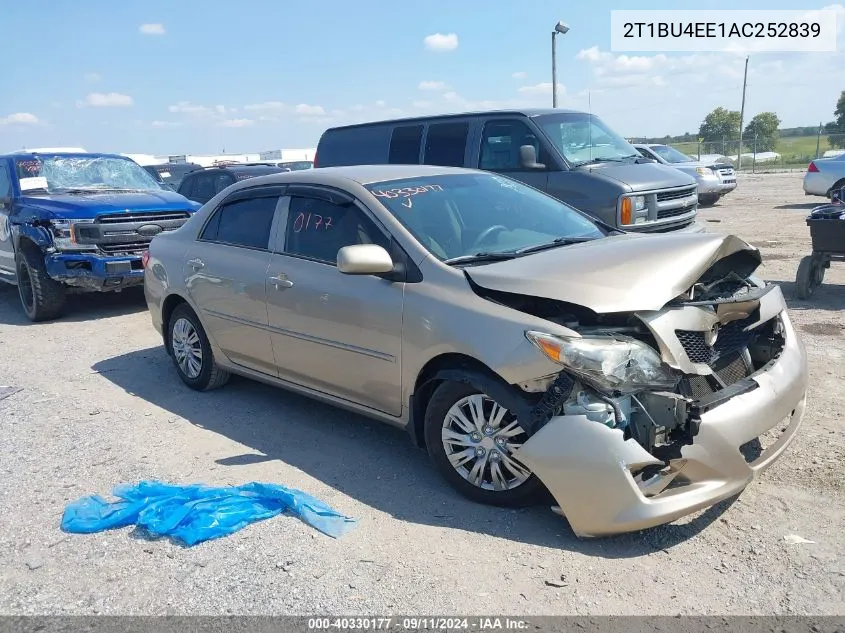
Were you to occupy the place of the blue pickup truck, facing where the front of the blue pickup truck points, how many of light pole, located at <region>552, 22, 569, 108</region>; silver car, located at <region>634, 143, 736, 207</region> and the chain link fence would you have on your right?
0

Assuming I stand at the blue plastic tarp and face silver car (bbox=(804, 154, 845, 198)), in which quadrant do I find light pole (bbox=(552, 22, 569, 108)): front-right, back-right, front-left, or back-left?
front-left

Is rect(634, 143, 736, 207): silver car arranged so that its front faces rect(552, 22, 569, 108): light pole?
no

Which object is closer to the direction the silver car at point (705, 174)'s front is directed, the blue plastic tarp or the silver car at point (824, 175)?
the silver car at point (824, 175)

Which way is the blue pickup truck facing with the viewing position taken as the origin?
facing the viewer and to the right of the viewer

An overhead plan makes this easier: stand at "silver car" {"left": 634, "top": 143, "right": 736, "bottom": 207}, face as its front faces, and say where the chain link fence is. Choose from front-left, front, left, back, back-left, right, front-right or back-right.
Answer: back-left

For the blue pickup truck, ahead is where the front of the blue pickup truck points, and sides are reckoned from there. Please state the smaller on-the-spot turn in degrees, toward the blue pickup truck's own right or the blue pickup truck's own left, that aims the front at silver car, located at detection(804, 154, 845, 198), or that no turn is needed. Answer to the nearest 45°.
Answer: approximately 45° to the blue pickup truck's own left

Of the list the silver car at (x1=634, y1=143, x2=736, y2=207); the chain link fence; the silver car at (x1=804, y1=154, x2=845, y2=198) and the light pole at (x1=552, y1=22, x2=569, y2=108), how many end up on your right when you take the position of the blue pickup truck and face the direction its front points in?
0

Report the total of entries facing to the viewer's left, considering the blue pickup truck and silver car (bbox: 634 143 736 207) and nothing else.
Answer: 0
